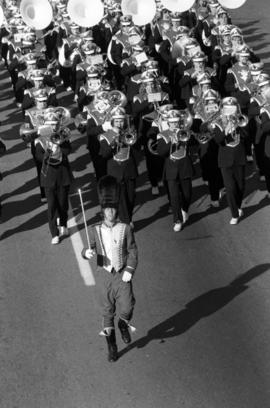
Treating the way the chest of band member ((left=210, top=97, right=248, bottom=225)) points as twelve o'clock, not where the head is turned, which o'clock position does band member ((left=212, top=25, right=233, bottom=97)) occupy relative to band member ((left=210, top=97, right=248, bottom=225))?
band member ((left=212, top=25, right=233, bottom=97)) is roughly at 6 o'clock from band member ((left=210, top=97, right=248, bottom=225)).

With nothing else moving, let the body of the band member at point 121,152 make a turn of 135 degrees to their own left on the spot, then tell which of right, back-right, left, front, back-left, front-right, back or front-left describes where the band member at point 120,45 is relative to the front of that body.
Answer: front-left

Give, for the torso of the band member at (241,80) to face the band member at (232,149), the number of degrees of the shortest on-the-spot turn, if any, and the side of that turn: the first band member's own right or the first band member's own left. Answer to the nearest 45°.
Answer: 0° — they already face them

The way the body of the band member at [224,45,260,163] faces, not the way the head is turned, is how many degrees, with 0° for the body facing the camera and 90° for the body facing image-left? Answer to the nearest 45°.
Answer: approximately 0°

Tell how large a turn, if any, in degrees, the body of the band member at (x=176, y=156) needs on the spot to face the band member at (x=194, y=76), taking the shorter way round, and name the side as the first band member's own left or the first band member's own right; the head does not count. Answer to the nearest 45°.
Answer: approximately 180°

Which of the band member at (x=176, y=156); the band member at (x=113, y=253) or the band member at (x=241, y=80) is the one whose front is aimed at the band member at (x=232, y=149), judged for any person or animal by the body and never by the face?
the band member at (x=241, y=80)

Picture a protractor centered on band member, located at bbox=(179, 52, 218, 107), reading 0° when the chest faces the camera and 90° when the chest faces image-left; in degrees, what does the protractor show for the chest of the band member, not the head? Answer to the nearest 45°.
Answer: approximately 0°

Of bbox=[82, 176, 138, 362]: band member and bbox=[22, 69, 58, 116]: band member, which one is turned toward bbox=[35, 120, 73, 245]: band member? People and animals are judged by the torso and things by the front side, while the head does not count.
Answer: bbox=[22, 69, 58, 116]: band member

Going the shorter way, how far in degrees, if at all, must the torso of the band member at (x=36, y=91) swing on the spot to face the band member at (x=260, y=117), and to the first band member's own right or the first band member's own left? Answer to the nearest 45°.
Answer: approximately 45° to the first band member's own left
